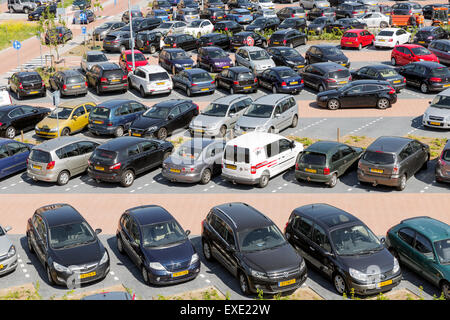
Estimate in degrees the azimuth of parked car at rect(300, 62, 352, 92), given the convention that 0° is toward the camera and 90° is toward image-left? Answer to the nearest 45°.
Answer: approximately 135°

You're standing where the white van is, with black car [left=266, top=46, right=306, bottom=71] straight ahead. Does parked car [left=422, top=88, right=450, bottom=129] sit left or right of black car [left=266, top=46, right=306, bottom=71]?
right

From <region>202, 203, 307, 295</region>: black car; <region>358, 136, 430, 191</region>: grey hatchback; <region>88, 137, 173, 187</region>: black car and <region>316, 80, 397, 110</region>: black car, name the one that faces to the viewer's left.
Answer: <region>316, 80, 397, 110</region>: black car

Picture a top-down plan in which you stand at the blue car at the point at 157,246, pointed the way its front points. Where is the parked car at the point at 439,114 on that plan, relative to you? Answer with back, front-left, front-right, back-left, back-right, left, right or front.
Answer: left

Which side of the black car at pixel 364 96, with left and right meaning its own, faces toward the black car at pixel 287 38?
right

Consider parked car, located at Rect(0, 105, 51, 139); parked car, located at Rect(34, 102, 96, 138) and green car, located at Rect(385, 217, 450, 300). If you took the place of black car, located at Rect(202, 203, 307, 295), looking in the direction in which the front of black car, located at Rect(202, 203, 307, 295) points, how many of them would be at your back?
2

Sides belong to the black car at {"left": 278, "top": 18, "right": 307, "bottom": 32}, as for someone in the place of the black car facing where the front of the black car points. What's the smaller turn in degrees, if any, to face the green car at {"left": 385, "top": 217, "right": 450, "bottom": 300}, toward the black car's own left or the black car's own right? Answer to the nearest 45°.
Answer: approximately 45° to the black car's own left

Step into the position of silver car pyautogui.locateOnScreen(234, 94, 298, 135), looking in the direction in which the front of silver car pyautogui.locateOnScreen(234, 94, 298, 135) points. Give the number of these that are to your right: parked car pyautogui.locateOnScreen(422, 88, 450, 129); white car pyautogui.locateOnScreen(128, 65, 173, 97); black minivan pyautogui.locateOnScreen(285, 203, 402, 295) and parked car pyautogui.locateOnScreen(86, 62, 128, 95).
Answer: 2

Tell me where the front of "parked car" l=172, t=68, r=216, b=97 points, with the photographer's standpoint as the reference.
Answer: facing away from the viewer and to the left of the viewer

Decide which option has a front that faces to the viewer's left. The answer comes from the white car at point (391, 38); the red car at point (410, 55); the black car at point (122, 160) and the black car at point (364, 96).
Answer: the black car at point (364, 96)

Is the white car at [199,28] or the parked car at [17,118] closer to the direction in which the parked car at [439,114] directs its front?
the parked car
